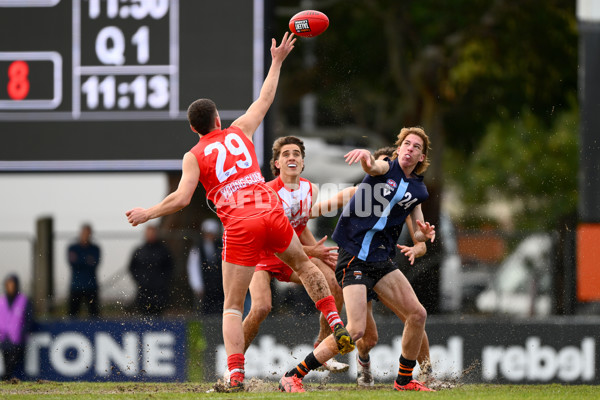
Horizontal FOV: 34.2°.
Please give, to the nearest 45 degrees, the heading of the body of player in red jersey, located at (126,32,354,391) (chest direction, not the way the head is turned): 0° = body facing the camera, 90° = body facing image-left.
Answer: approximately 180°

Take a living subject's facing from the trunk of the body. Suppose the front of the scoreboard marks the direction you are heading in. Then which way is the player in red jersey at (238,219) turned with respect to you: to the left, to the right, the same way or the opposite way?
the opposite way

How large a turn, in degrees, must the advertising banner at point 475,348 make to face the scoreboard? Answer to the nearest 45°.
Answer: approximately 90° to its right

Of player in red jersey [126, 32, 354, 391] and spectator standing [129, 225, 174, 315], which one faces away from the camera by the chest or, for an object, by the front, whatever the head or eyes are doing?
the player in red jersey

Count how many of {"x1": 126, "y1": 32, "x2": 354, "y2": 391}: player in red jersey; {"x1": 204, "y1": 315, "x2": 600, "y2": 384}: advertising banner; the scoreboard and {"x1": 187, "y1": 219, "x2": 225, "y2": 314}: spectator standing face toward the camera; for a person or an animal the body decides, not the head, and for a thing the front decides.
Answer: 3

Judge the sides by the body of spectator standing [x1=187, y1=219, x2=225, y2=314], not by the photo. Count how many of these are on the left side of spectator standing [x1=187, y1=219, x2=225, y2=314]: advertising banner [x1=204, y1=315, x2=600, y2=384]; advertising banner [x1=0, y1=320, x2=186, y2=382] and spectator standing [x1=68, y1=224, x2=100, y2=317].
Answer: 1

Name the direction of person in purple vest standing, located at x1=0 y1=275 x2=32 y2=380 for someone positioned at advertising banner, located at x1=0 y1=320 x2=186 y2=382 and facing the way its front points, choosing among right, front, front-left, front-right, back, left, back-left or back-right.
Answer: right
